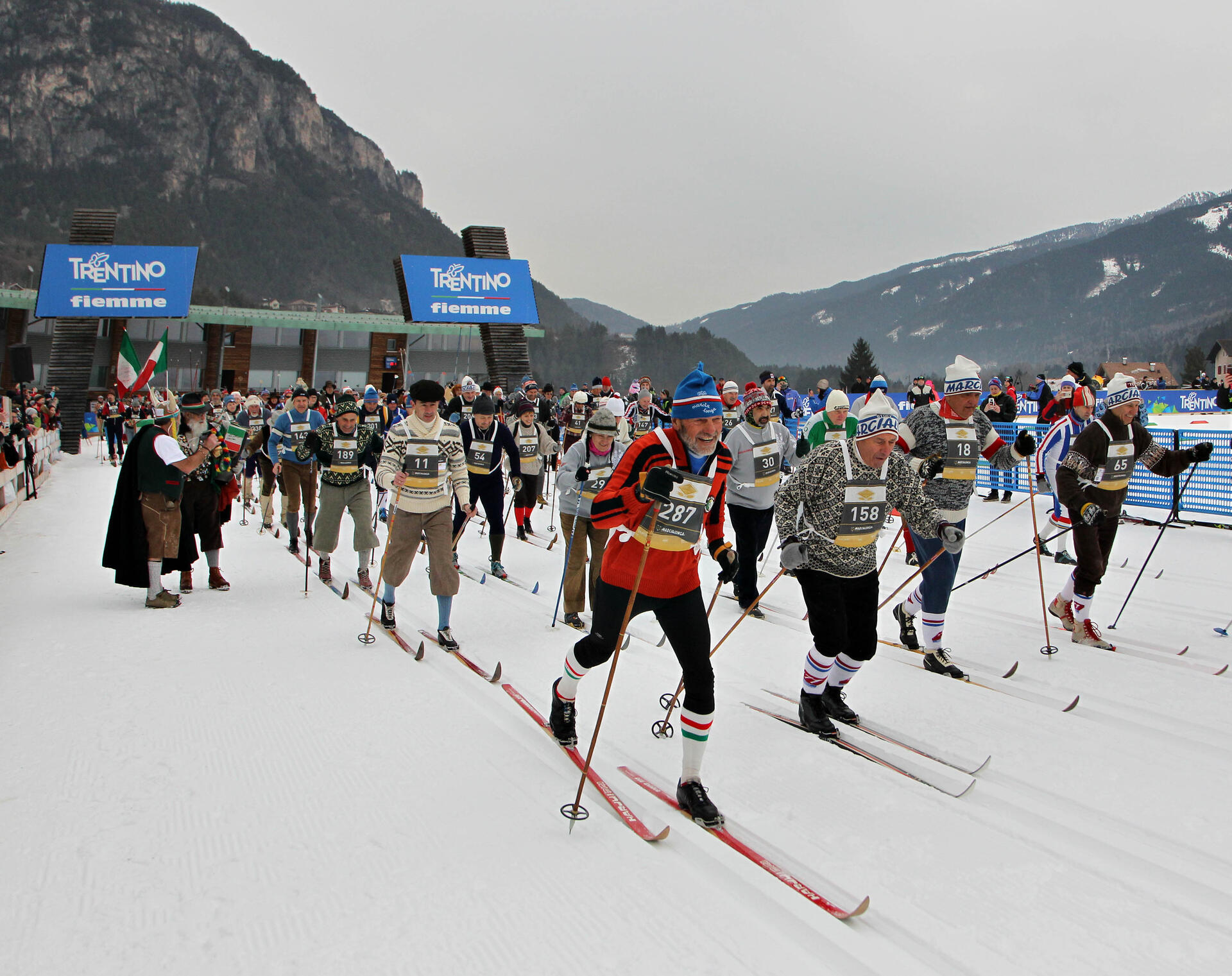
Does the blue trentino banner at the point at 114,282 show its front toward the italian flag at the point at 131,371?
yes

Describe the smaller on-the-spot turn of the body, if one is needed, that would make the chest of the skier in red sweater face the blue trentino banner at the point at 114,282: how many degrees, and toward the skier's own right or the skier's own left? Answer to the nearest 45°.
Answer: approximately 180°

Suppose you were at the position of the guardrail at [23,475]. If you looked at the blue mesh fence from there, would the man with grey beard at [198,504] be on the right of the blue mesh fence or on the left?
right

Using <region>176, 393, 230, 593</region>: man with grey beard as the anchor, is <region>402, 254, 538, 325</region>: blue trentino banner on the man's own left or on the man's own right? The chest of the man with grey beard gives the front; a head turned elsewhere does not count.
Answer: on the man's own left

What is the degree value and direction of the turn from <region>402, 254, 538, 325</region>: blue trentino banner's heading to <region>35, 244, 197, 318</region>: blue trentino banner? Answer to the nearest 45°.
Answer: approximately 90° to its right

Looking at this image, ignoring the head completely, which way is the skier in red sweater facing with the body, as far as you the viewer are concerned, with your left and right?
facing the viewer and to the right of the viewer

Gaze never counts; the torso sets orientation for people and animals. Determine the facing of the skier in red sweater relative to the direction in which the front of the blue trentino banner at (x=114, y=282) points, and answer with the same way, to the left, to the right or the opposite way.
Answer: the same way

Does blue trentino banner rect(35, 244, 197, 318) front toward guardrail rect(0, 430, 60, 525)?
yes

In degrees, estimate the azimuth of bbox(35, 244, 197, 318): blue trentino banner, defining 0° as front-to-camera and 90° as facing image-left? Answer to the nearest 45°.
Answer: approximately 0°

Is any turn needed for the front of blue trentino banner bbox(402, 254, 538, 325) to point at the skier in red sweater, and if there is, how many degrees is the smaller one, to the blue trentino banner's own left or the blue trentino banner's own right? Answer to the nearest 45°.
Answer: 0° — it already faces them

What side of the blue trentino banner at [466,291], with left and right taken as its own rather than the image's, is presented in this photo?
front

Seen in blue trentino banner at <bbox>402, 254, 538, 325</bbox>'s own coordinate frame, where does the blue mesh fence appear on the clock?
The blue mesh fence is roughly at 11 o'clock from the blue trentino banner.

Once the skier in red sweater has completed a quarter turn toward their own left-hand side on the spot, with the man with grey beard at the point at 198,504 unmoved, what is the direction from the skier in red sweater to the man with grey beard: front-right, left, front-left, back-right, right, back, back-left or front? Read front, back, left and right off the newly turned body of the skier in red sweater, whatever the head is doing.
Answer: left

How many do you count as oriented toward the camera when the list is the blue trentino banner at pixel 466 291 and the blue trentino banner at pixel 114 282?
2
